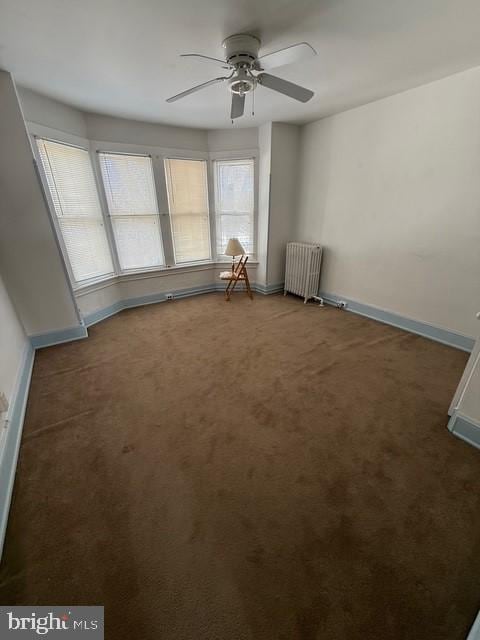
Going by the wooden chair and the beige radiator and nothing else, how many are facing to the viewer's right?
0

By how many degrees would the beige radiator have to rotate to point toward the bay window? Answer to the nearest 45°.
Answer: approximately 45° to its right

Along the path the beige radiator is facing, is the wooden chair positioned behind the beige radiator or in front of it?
in front
